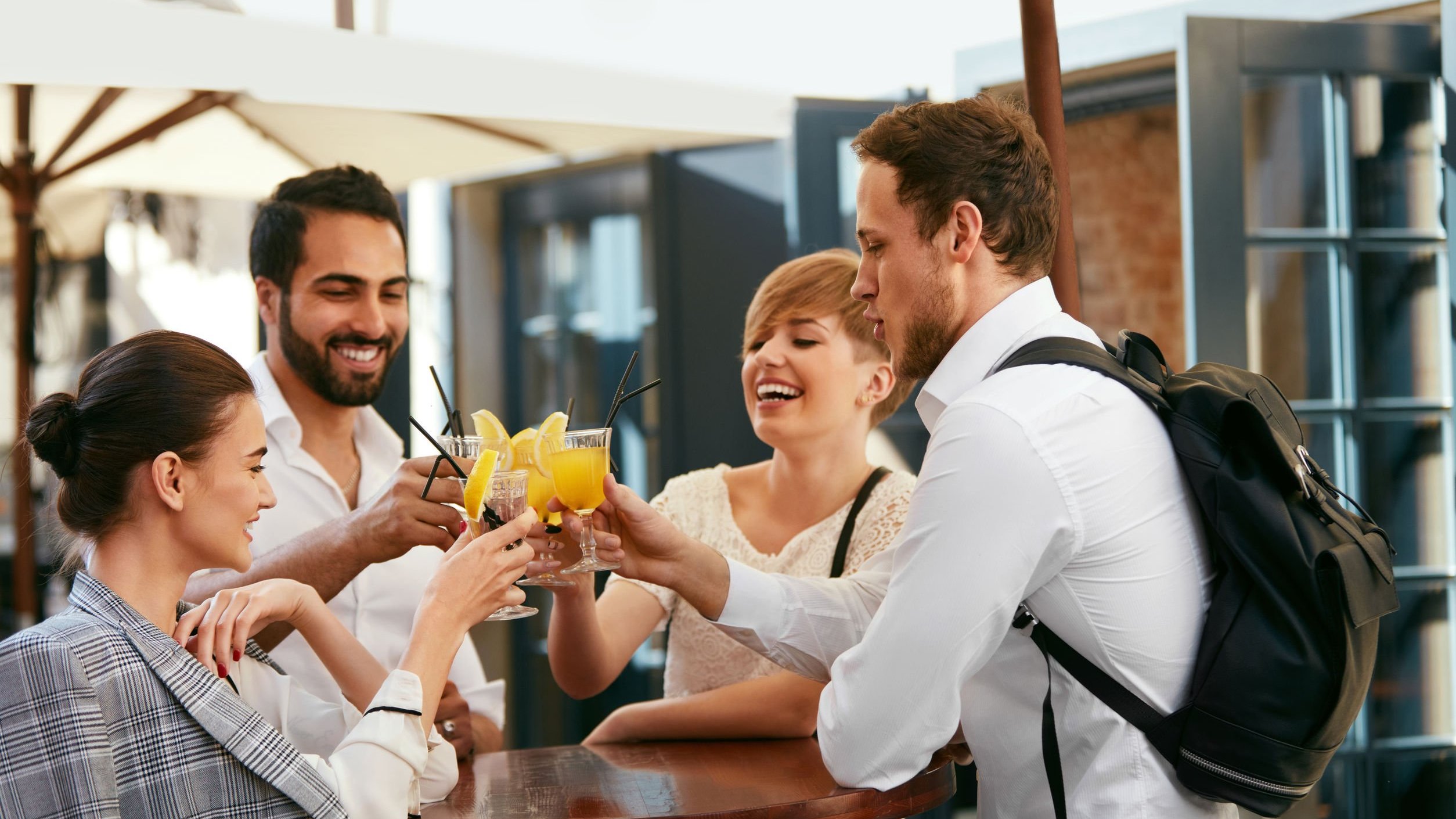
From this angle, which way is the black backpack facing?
to the viewer's right

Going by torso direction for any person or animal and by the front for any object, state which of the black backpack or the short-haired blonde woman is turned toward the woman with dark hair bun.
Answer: the short-haired blonde woman

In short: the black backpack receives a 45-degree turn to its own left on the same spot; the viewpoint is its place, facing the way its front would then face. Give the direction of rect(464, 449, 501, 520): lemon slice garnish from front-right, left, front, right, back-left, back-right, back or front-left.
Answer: back-left

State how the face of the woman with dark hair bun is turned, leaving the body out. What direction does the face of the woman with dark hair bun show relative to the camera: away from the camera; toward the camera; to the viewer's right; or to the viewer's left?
to the viewer's right

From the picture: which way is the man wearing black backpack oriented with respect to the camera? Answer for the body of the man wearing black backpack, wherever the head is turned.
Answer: to the viewer's left

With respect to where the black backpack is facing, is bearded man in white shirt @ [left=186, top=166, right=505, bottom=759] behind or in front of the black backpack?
behind

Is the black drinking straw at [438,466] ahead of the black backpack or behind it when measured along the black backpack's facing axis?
behind

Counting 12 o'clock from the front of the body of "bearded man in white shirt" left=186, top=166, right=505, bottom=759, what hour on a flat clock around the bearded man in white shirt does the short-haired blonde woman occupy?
The short-haired blonde woman is roughly at 11 o'clock from the bearded man in white shirt.

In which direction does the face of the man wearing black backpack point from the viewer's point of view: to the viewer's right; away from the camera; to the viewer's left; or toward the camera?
to the viewer's left

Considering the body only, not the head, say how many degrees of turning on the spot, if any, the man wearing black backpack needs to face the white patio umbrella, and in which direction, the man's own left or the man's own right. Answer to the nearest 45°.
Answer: approximately 45° to the man's own right

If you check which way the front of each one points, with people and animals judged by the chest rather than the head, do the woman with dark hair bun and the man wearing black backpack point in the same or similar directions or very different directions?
very different directions

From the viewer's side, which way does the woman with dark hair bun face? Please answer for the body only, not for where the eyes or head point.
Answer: to the viewer's right

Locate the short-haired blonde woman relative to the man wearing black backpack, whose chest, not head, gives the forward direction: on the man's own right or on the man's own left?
on the man's own right

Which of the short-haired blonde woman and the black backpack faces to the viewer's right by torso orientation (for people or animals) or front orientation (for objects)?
the black backpack
